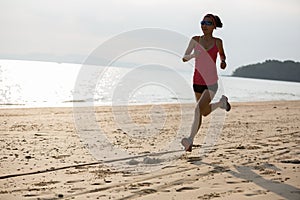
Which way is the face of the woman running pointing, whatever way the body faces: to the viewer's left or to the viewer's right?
to the viewer's left

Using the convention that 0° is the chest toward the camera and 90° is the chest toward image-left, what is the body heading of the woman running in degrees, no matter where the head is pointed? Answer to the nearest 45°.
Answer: approximately 45°
